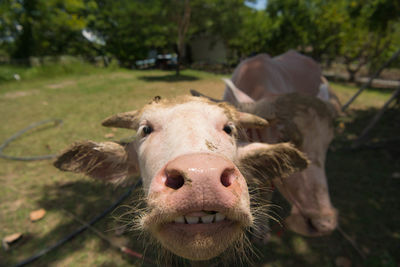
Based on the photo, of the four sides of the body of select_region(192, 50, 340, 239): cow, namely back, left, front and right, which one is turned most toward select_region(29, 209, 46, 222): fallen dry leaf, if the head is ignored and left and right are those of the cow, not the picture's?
right

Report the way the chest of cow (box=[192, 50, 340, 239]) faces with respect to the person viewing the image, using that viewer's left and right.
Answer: facing the viewer

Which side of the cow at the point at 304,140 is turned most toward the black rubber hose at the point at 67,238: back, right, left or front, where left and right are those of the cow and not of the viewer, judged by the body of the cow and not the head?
right
